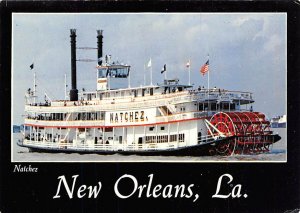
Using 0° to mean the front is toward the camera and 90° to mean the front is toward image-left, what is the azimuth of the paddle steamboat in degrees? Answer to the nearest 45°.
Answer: approximately 135°
